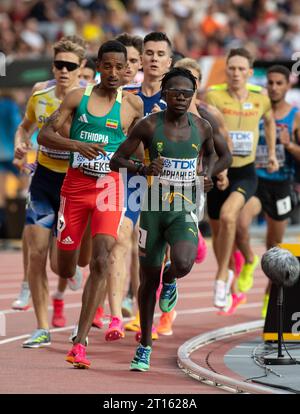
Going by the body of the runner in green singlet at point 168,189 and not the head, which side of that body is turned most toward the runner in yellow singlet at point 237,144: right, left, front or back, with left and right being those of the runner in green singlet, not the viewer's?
back

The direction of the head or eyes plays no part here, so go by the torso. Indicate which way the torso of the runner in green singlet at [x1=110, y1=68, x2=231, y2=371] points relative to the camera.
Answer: toward the camera

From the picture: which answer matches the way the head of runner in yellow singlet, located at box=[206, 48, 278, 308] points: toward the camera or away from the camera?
toward the camera

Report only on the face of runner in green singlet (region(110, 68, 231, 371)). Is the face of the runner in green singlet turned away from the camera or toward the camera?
toward the camera
